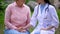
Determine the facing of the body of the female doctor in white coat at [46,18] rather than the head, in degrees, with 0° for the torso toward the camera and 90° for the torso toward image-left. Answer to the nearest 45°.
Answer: approximately 45°
